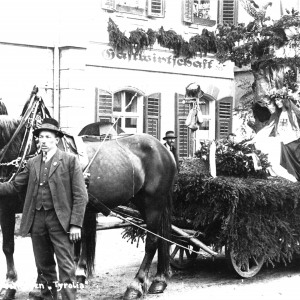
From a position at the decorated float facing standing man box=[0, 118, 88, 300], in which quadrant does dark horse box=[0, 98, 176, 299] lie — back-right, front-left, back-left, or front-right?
front-right

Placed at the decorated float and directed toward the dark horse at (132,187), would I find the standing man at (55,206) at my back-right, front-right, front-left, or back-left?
front-left

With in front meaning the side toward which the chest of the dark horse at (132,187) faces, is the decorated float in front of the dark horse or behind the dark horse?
behind

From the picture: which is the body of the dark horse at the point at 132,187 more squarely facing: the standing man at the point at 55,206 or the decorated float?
the standing man

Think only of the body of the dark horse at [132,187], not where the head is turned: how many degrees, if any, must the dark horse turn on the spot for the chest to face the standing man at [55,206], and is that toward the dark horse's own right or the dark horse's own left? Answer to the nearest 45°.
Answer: approximately 45° to the dark horse's own left

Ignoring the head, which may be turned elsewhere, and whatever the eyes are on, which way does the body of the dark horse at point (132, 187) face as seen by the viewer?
to the viewer's left
